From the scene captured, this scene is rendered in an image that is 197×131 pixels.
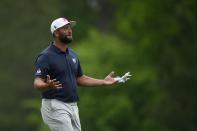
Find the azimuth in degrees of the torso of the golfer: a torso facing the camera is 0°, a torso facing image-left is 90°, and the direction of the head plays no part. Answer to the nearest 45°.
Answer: approximately 315°
